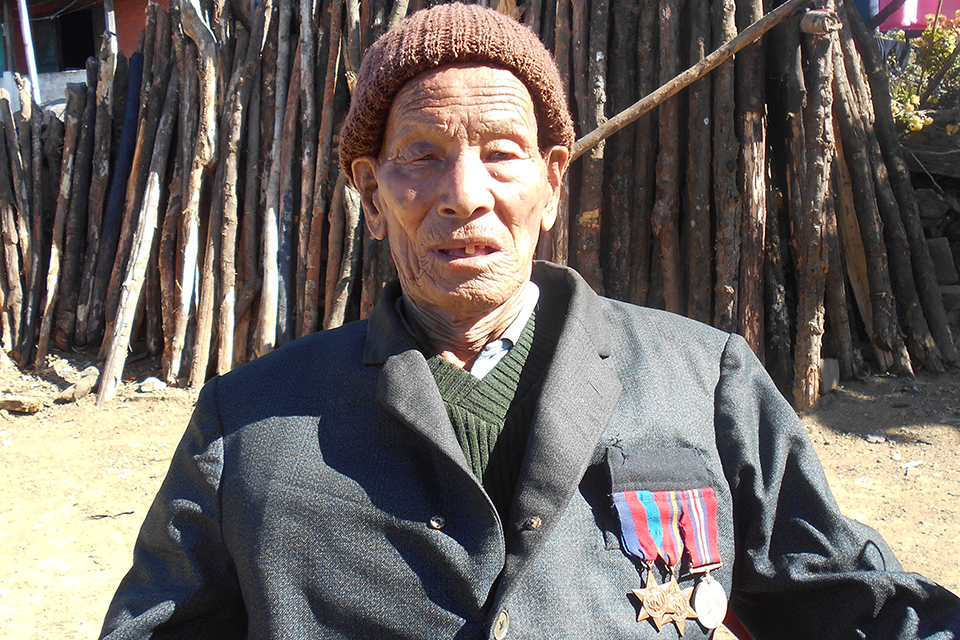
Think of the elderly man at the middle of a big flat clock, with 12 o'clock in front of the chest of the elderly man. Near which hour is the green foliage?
The green foliage is roughly at 7 o'clock from the elderly man.

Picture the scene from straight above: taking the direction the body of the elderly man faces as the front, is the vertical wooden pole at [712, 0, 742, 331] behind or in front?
behind

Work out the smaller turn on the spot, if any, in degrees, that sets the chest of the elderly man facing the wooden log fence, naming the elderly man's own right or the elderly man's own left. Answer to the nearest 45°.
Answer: approximately 180°

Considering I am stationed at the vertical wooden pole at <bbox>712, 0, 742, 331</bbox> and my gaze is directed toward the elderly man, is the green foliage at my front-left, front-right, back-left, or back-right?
back-left

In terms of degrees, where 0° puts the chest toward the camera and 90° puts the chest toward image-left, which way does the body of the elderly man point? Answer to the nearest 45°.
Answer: approximately 0°
